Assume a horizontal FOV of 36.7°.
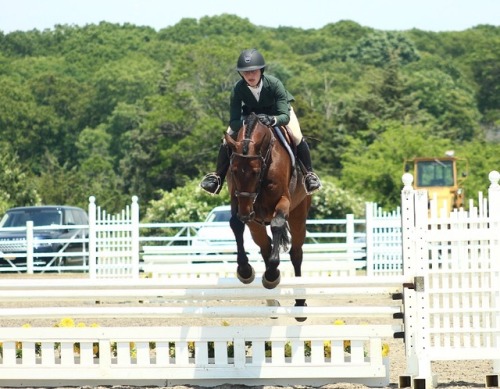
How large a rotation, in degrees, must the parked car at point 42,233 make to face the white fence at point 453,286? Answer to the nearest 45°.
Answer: approximately 45° to its left

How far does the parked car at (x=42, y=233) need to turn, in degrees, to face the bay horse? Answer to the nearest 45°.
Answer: approximately 45° to its left

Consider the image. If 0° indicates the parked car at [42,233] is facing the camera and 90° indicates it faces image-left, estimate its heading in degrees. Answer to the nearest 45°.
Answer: approximately 45°

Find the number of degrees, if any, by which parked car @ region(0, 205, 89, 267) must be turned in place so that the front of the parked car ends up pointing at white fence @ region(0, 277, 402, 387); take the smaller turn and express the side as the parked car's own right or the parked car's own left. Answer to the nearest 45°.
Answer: approximately 45° to the parked car's own left

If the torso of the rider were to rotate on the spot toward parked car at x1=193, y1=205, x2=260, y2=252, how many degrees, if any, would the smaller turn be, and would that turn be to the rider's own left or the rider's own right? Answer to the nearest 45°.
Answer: approximately 180°

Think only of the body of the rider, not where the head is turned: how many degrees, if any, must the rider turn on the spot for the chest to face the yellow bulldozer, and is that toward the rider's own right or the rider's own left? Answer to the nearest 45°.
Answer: approximately 180°

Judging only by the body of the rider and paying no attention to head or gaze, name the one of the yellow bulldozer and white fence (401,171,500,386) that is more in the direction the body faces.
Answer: the white fence

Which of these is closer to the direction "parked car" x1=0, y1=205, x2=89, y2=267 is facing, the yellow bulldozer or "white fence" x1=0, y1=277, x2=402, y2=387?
the white fence

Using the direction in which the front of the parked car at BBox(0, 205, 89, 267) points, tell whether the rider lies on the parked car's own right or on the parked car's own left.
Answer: on the parked car's own left

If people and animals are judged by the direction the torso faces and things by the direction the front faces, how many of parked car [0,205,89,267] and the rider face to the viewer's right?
0
